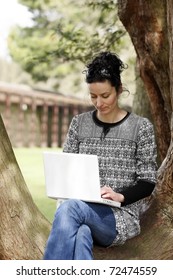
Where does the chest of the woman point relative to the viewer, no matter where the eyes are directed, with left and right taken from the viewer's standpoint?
facing the viewer and to the left of the viewer

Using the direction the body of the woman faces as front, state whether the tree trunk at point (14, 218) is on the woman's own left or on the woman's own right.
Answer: on the woman's own right
